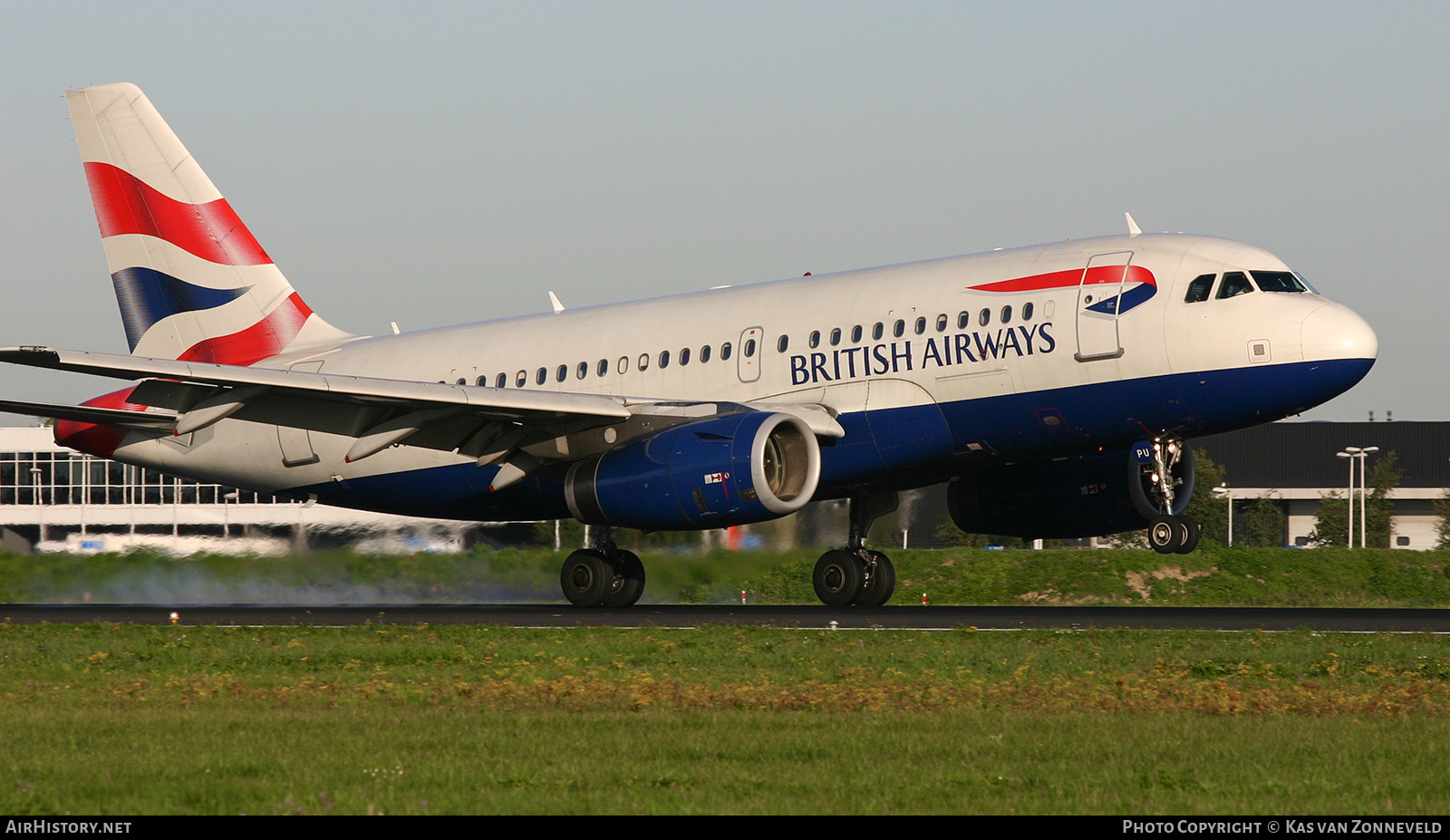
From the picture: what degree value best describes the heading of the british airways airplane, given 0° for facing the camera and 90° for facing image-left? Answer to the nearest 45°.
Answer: approximately 315°
